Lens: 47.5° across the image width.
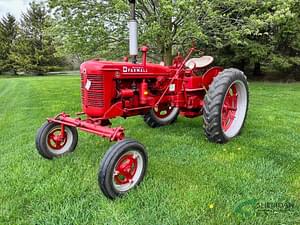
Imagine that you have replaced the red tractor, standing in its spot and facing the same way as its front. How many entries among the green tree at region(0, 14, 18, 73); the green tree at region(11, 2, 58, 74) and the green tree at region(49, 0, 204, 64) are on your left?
0

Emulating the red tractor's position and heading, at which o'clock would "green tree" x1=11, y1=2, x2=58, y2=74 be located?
The green tree is roughly at 4 o'clock from the red tractor.

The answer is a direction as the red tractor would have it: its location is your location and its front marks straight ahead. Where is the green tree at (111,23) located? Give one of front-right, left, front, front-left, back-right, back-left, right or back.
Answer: back-right

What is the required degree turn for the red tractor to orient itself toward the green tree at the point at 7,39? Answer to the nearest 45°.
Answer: approximately 90° to its right

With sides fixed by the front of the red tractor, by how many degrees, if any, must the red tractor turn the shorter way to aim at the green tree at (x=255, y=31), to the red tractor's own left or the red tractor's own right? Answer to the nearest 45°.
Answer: approximately 180°

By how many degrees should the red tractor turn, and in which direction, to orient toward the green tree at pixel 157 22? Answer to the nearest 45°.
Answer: approximately 135° to its right

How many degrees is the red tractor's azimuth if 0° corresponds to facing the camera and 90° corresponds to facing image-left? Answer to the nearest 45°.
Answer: approximately 45°
